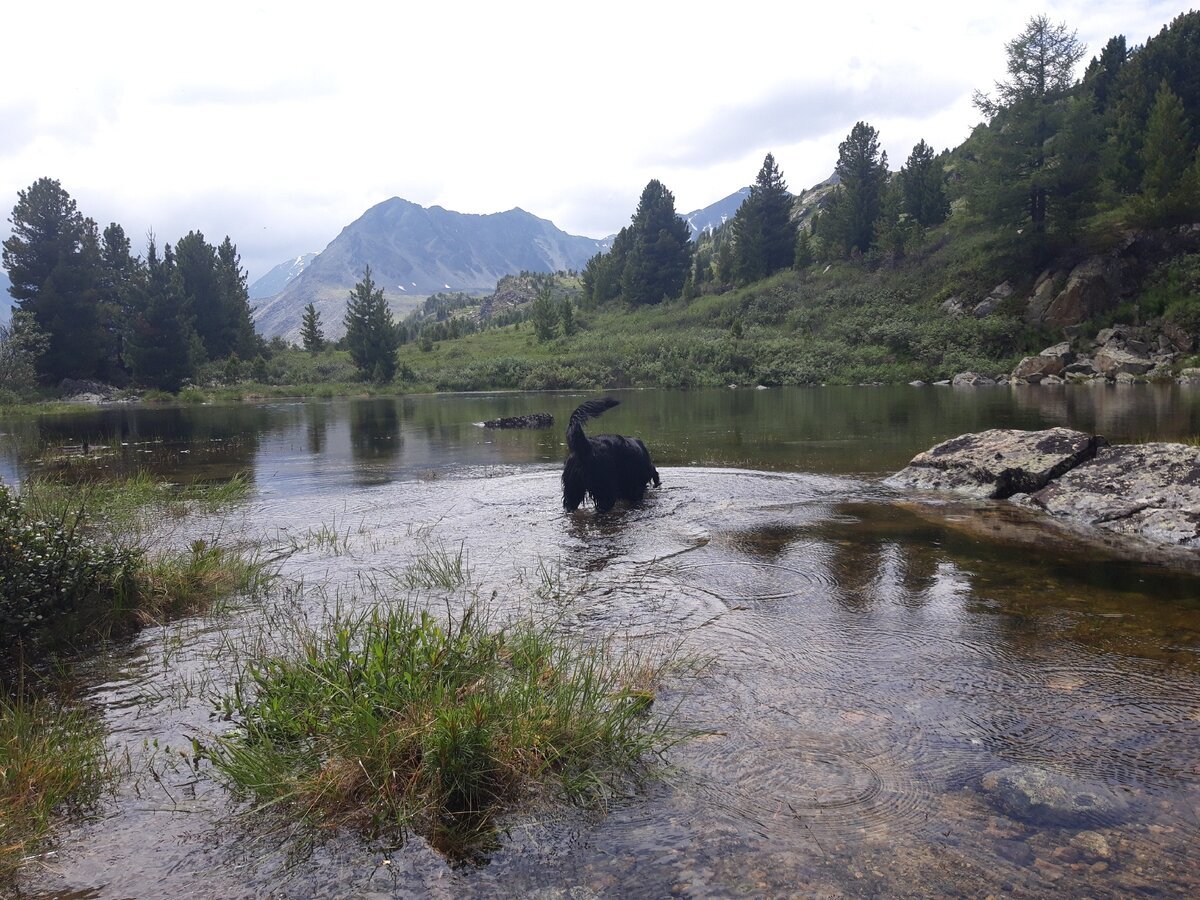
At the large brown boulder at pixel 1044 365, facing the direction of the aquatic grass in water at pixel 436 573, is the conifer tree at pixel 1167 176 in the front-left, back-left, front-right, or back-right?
back-left

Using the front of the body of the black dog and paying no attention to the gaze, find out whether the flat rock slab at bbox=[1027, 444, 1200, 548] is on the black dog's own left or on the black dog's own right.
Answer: on the black dog's own right

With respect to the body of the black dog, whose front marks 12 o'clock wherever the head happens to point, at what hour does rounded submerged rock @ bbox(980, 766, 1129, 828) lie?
The rounded submerged rock is roughly at 4 o'clock from the black dog.

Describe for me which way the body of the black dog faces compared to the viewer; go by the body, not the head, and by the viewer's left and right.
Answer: facing away from the viewer and to the right of the viewer

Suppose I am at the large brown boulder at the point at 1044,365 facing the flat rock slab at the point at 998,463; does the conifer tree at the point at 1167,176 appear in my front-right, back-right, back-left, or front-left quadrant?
back-left

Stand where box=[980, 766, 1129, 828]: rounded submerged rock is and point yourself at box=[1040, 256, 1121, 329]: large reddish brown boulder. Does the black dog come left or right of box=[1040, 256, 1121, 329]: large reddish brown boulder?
left

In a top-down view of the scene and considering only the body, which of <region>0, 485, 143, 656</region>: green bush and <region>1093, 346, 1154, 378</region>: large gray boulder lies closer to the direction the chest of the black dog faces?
the large gray boulder

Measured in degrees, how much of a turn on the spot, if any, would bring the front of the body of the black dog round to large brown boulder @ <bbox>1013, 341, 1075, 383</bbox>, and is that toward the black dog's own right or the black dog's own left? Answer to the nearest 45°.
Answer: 0° — it already faces it
